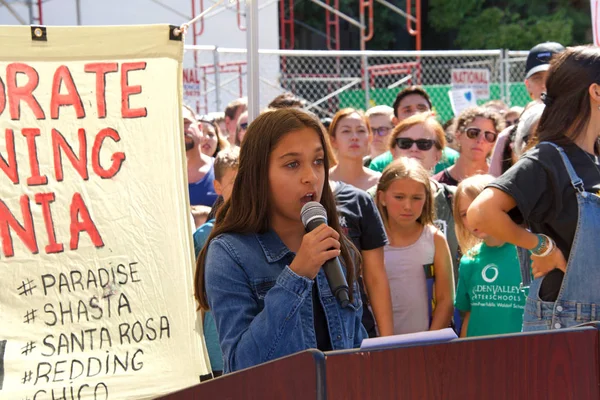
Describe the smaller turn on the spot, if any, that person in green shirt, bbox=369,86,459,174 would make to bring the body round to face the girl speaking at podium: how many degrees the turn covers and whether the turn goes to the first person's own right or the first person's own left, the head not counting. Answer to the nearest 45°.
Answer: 0° — they already face them

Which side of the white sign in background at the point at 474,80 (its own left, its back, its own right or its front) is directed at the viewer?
front

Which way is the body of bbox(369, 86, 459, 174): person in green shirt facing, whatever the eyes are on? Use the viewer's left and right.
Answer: facing the viewer

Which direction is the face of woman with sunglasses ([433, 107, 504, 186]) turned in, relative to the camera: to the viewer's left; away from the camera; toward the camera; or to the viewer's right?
toward the camera

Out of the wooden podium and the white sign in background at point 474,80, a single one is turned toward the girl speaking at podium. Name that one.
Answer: the white sign in background

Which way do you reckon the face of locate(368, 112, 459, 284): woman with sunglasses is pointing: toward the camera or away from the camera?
toward the camera

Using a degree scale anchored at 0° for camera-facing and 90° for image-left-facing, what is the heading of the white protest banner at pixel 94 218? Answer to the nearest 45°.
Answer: approximately 0°

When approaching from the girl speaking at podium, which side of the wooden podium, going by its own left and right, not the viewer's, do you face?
back

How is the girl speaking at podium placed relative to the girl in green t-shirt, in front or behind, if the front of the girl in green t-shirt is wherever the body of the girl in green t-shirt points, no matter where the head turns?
in front

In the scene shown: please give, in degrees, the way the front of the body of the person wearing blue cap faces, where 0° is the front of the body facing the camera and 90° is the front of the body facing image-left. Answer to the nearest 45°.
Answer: approximately 315°

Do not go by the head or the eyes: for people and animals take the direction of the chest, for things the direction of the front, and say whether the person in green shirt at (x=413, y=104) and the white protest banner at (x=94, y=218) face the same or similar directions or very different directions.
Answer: same or similar directions

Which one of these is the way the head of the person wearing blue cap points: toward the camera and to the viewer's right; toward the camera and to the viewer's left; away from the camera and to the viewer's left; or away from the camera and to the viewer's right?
toward the camera and to the viewer's left

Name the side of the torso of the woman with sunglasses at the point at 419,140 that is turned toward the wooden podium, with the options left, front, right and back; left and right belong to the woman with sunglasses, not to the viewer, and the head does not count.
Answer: front

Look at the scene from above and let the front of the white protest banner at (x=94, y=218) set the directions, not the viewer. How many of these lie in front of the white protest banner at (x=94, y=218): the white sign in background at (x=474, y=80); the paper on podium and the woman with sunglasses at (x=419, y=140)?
1

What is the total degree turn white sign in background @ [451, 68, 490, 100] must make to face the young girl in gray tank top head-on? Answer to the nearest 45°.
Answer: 0° — it already faces them

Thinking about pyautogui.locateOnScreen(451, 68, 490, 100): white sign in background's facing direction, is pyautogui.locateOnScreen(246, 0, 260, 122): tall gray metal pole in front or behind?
in front
